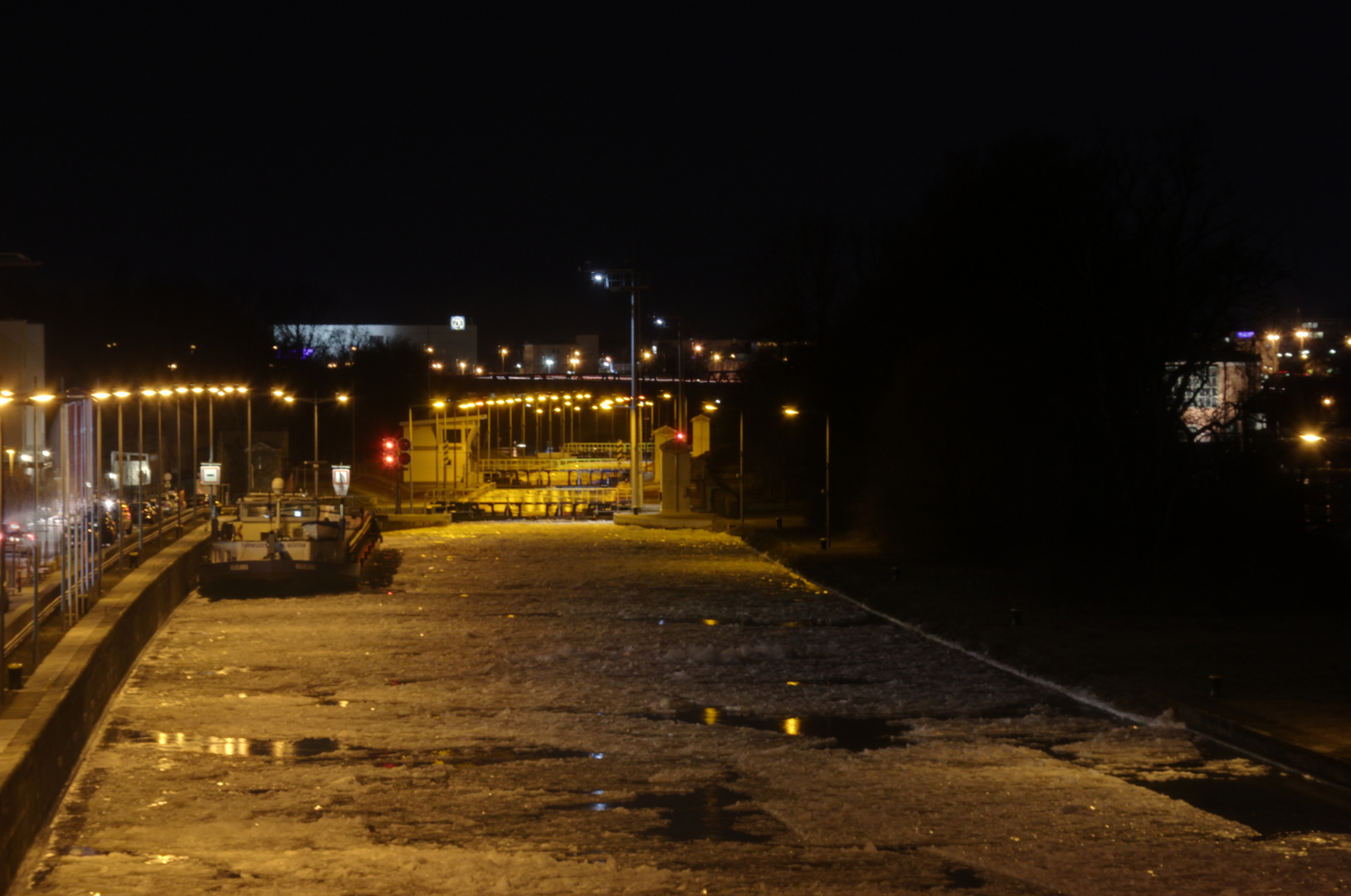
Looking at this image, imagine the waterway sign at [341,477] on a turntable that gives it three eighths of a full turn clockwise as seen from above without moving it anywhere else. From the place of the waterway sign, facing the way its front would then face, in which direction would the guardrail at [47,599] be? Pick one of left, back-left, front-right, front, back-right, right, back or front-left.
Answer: back-left

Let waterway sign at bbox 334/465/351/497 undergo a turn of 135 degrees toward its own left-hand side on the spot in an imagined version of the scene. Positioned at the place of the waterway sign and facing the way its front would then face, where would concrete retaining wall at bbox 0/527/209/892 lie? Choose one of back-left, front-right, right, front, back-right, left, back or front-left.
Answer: back-right

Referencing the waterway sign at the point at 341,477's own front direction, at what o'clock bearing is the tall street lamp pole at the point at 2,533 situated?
The tall street lamp pole is roughly at 12 o'clock from the waterway sign.

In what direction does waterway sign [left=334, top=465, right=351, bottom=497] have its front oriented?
toward the camera

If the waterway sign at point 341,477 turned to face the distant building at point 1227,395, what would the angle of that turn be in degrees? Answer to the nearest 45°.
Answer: approximately 135° to its left

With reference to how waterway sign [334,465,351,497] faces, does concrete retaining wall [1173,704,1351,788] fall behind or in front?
in front
